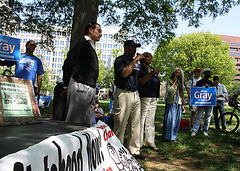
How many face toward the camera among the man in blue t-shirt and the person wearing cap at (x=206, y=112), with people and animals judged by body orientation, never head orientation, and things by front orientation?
2

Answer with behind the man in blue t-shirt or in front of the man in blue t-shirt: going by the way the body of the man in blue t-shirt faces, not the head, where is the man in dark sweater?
in front

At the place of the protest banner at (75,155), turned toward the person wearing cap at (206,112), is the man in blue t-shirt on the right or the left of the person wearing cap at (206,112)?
left

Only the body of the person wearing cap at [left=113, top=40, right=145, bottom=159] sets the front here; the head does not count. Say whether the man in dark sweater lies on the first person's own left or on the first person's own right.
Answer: on the first person's own right

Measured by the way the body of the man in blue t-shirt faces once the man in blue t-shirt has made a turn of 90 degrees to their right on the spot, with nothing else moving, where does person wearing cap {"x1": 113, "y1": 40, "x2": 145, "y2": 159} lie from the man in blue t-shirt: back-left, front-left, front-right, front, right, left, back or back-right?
back-left

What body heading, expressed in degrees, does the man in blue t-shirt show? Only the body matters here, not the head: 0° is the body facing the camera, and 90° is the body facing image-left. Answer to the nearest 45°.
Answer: approximately 0°

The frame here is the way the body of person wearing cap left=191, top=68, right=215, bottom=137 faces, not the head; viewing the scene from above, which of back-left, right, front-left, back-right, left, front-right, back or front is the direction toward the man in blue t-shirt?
front-right

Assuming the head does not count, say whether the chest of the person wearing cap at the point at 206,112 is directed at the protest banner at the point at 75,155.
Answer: yes

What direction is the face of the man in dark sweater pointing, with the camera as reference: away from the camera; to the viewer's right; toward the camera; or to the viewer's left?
to the viewer's right
